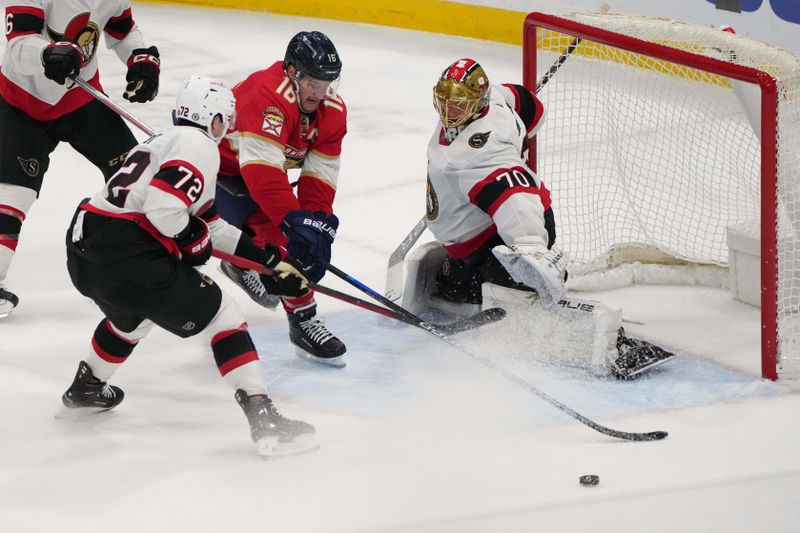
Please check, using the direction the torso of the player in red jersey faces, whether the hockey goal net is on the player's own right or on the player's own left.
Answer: on the player's own left

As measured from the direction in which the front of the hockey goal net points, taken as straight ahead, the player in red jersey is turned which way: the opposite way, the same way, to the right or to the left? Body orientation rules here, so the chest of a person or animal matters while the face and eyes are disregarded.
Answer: to the left

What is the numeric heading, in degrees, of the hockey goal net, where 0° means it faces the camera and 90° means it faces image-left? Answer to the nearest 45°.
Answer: approximately 45°
